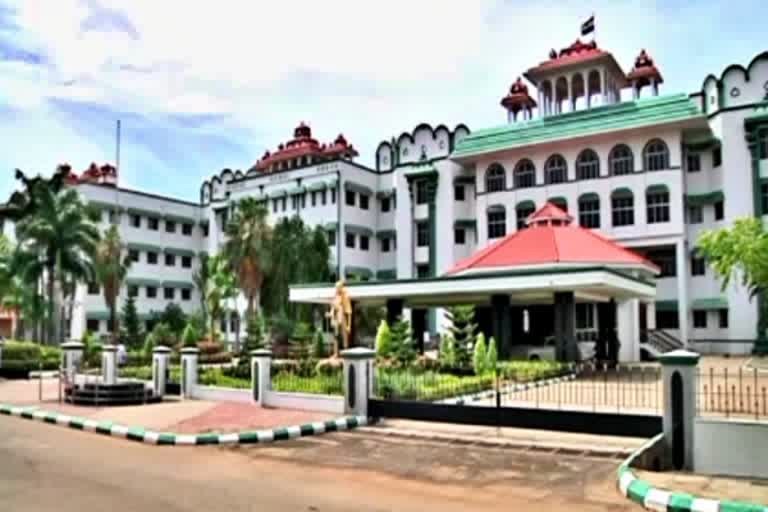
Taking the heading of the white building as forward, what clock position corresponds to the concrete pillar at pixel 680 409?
The concrete pillar is roughly at 11 o'clock from the white building.

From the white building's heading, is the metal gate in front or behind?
in front

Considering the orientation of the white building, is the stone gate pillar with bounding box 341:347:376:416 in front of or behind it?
in front

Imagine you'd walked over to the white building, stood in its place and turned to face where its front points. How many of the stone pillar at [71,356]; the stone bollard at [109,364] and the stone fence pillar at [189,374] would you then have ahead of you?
3

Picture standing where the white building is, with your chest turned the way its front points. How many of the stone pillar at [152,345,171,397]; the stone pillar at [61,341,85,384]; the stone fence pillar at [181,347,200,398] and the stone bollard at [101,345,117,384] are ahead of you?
4

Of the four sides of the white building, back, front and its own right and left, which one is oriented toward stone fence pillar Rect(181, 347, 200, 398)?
front

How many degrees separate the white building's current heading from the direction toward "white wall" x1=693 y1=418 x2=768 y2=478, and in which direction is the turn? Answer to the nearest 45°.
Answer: approximately 45° to its left

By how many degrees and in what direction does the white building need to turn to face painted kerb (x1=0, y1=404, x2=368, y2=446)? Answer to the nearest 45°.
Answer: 0° — it already faces it

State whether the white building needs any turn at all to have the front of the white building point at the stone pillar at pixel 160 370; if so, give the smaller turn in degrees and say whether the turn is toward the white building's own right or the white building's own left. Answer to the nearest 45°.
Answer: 0° — it already faces it

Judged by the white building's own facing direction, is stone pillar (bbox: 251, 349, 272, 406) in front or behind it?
in front

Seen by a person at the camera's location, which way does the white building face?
facing the viewer and to the left of the viewer
